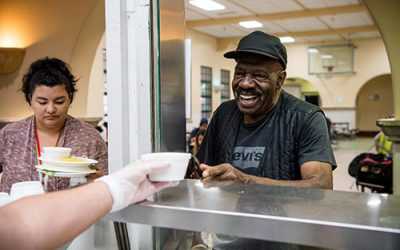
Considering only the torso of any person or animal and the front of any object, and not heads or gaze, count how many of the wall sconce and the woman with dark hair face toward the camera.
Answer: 2

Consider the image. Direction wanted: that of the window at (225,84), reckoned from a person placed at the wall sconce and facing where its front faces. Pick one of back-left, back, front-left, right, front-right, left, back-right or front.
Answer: back-left

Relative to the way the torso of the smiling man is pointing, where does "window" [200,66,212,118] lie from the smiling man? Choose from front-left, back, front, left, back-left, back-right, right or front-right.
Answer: back-right

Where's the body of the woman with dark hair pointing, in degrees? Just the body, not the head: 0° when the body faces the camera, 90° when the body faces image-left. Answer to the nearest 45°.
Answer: approximately 0°

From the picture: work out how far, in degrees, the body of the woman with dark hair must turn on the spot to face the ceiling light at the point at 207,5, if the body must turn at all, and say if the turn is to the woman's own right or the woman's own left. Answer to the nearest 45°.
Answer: approximately 135° to the woman's own left

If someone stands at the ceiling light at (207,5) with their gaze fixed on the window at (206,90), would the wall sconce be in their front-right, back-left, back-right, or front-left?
back-left

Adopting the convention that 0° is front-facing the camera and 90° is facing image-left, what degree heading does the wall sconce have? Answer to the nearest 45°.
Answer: approximately 0°

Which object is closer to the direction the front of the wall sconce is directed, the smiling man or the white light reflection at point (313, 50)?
the smiling man
